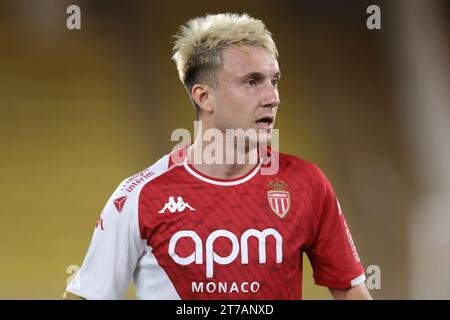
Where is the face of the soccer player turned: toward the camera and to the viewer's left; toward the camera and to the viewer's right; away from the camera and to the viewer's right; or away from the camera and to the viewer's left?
toward the camera and to the viewer's right

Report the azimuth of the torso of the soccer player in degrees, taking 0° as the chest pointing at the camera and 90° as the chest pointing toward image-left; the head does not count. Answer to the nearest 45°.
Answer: approximately 0°
